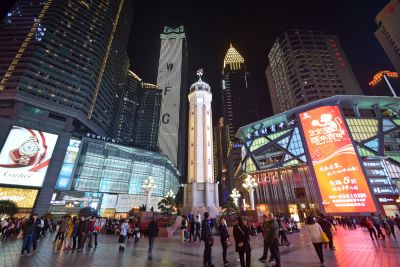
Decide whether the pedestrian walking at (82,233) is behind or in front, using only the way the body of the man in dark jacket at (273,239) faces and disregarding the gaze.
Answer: in front

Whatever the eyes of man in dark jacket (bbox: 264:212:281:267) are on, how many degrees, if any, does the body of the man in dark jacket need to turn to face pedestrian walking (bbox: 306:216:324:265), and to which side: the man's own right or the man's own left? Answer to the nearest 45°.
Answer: approximately 135° to the man's own right

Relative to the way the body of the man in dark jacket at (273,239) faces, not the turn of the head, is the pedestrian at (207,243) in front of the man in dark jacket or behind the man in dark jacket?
in front

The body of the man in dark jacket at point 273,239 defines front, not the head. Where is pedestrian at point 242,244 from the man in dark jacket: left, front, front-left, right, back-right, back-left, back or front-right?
front-left

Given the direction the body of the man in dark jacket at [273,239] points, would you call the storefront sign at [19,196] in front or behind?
in front

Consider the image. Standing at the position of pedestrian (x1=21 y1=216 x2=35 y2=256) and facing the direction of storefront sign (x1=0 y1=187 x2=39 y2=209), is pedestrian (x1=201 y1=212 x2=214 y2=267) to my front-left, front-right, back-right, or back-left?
back-right
